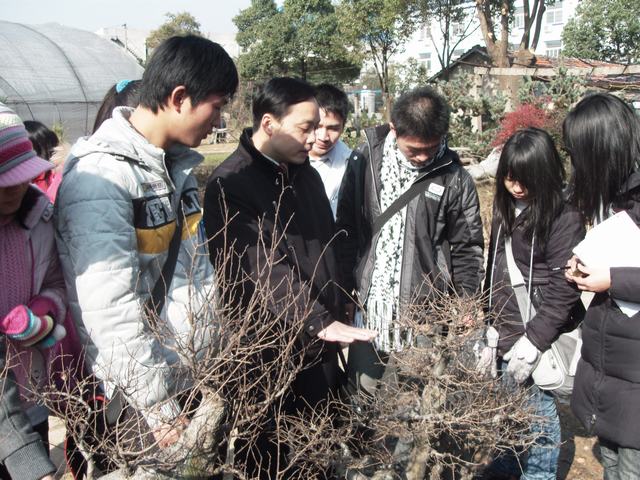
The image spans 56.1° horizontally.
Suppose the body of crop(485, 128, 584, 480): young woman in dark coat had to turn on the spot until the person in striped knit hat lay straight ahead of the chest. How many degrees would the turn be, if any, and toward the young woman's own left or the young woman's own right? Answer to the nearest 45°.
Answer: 0° — they already face them

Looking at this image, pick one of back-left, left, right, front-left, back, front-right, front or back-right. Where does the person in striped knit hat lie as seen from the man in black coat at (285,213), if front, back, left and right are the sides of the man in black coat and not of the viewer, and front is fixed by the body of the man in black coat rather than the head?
right

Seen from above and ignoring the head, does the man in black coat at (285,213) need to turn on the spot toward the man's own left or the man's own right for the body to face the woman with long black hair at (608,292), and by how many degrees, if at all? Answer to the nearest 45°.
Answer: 0° — they already face them

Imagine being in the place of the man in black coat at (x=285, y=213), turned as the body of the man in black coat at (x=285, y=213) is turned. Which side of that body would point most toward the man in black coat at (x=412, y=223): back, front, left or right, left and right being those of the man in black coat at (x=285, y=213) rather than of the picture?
left

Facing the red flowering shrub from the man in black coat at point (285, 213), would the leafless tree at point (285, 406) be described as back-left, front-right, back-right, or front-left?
back-right

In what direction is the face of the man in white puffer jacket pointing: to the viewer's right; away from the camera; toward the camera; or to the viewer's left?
to the viewer's right

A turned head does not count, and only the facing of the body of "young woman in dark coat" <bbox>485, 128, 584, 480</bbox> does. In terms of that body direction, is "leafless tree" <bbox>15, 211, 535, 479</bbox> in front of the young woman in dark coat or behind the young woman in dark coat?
in front

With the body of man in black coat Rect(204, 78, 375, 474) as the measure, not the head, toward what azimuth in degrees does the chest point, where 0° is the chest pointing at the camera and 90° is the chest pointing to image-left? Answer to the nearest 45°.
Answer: approximately 315°

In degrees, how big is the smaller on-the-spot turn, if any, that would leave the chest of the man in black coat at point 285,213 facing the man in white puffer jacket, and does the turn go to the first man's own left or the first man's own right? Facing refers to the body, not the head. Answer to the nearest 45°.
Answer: approximately 90° to the first man's own right

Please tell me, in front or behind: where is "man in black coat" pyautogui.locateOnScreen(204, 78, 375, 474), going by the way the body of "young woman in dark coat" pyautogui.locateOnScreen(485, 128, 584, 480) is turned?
in front
